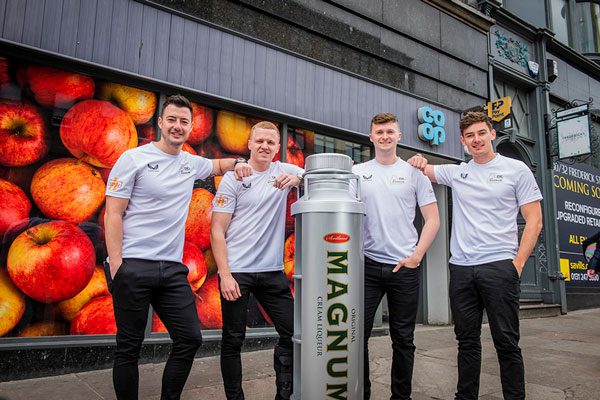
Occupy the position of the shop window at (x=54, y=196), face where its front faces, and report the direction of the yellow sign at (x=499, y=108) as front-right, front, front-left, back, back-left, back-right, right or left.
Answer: front-left

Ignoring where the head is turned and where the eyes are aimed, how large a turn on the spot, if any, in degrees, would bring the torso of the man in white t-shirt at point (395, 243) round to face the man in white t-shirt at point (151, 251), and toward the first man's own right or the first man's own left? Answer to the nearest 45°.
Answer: approximately 45° to the first man's own right

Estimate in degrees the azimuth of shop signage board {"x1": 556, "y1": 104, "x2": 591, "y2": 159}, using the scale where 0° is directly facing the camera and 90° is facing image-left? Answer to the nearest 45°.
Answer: approximately 45°

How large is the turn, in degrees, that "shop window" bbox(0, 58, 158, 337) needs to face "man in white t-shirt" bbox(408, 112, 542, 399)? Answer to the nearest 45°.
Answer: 0° — it already faces them

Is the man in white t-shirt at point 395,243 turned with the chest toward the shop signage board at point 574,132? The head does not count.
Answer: no

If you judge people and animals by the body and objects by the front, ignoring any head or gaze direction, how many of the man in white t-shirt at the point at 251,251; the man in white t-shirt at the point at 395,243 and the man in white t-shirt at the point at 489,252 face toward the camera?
3

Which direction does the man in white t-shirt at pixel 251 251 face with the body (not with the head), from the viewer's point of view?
toward the camera

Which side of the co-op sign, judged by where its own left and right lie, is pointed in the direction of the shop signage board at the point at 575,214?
left

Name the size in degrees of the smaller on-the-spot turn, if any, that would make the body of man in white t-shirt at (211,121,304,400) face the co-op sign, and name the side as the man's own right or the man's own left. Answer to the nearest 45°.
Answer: approximately 135° to the man's own left

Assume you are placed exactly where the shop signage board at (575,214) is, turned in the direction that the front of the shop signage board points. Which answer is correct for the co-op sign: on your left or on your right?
on your right

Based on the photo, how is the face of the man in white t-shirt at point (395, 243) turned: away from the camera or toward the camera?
toward the camera

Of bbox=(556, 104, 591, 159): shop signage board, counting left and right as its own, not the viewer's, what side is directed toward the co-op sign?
front

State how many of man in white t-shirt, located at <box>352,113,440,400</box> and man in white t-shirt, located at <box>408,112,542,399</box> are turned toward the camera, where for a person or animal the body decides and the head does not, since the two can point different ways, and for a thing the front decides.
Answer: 2

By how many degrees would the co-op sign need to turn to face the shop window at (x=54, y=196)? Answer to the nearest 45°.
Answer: approximately 90° to its right

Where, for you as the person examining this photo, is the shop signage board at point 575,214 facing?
facing the viewer and to the right of the viewer

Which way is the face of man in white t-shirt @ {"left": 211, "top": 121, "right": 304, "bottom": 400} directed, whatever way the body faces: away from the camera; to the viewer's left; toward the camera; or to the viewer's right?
toward the camera

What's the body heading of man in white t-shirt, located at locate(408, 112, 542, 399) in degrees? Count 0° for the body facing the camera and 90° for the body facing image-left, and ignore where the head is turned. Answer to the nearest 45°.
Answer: approximately 0°

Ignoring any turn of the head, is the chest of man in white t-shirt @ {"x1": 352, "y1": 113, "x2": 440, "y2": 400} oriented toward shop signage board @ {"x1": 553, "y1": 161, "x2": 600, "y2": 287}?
no

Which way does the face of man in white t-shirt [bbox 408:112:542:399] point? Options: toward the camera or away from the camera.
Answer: toward the camera
